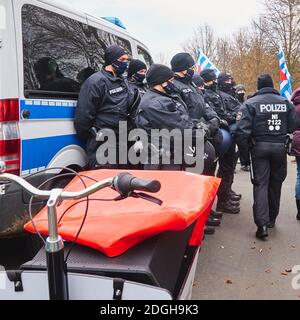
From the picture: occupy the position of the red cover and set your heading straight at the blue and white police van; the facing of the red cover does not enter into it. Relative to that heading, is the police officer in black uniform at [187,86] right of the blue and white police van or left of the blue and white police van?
right

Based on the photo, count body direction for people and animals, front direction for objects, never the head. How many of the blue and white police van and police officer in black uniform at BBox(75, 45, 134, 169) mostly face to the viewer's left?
0

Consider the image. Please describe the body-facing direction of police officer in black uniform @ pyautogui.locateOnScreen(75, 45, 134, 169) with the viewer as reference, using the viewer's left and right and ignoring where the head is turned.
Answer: facing the viewer and to the right of the viewer

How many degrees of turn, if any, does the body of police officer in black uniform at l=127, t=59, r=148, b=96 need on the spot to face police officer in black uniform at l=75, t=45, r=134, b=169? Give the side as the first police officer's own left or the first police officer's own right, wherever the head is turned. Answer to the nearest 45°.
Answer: approximately 45° to the first police officer's own right

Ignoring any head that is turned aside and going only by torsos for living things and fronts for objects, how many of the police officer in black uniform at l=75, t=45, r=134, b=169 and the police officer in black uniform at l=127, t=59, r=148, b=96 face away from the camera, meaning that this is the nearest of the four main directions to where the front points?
0

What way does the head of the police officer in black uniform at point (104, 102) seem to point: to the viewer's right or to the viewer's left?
to the viewer's right

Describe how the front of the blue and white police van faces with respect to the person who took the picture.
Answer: facing away from the viewer and to the right of the viewer

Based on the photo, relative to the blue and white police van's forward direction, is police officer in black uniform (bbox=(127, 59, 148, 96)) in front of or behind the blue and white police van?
in front

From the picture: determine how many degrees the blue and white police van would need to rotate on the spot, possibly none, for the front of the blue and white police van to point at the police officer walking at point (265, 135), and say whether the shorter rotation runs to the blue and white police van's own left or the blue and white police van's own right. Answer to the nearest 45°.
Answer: approximately 45° to the blue and white police van's own right

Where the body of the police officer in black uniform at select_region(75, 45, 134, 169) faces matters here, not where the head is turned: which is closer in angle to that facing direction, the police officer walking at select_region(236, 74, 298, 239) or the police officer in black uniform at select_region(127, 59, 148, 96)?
the police officer walking

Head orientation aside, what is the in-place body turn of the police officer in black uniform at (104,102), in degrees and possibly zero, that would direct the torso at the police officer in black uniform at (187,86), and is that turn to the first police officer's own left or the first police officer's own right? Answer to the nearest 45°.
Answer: approximately 90° to the first police officer's own left
